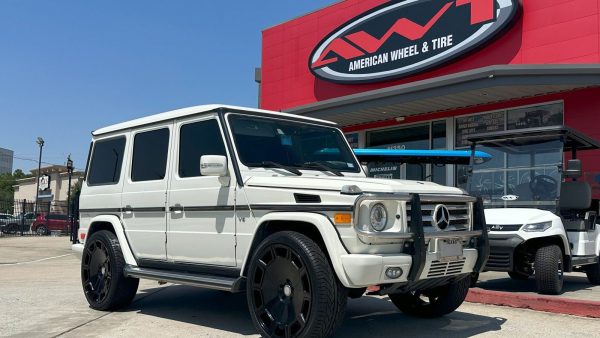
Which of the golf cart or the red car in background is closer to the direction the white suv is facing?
the golf cart

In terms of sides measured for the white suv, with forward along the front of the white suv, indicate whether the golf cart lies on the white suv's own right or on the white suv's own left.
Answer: on the white suv's own left

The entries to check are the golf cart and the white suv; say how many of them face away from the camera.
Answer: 0

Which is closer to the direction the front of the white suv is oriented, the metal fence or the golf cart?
the golf cart

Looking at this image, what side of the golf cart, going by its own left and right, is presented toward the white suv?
front

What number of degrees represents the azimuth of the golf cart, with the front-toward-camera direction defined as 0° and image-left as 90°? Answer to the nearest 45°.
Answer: approximately 45°

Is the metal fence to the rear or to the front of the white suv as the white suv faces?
to the rear

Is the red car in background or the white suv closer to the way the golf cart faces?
the white suv

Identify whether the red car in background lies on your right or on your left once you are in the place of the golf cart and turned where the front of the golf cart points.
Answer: on your right

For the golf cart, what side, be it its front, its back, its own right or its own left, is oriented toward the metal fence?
right
